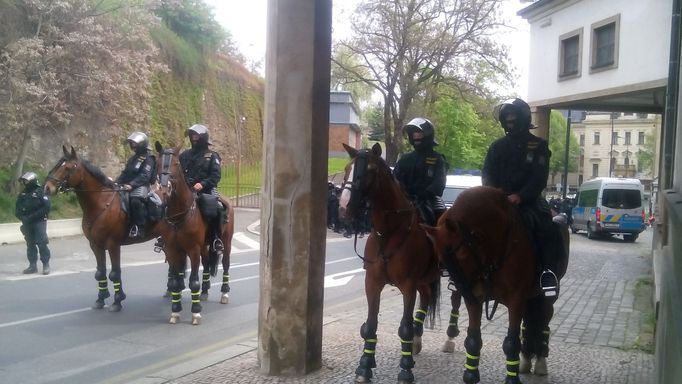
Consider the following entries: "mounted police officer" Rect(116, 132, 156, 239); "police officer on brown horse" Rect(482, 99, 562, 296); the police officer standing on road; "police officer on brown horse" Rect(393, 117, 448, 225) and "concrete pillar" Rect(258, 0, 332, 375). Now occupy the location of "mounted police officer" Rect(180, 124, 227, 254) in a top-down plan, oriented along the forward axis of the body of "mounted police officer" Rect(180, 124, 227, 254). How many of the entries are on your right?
2

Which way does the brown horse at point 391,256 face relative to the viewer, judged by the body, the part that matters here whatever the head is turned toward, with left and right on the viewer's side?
facing the viewer and to the left of the viewer

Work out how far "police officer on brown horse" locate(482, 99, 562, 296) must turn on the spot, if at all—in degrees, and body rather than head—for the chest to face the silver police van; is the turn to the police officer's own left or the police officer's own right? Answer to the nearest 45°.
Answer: approximately 135° to the police officer's own right

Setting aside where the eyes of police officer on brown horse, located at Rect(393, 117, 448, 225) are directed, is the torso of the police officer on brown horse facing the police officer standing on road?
no

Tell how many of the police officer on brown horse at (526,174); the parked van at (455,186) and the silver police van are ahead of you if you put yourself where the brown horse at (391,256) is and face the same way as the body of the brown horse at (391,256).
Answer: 0

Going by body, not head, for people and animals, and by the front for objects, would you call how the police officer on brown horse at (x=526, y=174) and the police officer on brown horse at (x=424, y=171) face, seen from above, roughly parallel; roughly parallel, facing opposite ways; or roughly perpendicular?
roughly parallel

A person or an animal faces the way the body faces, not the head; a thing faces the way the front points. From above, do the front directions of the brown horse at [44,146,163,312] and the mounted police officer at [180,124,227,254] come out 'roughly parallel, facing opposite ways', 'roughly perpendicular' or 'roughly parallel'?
roughly parallel

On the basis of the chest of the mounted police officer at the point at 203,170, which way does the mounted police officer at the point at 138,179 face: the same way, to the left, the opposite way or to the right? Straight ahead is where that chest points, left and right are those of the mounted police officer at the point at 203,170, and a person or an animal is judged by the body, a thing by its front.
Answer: the same way

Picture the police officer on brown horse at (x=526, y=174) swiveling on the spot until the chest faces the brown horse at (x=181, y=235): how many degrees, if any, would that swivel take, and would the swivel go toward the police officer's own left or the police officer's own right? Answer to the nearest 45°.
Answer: approximately 45° to the police officer's own right

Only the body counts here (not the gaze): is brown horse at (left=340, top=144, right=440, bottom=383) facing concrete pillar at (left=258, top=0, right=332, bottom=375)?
no

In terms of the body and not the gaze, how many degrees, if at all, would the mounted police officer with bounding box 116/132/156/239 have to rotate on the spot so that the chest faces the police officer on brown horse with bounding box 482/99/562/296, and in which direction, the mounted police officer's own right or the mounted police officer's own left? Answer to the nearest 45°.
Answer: approximately 90° to the mounted police officer's own left

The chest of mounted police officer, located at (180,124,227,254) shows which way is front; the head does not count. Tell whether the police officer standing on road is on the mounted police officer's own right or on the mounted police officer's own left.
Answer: on the mounted police officer's own right

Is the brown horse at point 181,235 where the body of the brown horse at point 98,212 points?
no

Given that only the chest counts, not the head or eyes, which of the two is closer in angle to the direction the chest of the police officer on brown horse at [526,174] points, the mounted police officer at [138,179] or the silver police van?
the mounted police officer

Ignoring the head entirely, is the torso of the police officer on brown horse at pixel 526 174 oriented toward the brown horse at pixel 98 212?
no

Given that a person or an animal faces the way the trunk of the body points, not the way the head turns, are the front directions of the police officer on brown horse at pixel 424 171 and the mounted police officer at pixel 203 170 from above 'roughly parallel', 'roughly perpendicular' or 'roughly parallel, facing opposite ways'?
roughly parallel

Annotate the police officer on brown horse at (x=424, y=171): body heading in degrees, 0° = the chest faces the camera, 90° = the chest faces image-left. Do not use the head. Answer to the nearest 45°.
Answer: approximately 45°

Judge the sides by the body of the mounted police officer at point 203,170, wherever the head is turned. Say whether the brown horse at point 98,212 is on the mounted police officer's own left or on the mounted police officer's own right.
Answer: on the mounted police officer's own right

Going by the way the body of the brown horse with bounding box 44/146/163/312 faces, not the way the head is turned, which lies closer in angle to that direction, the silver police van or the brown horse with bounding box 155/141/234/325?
the brown horse

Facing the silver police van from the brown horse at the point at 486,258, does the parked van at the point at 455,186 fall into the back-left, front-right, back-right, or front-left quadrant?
front-left
